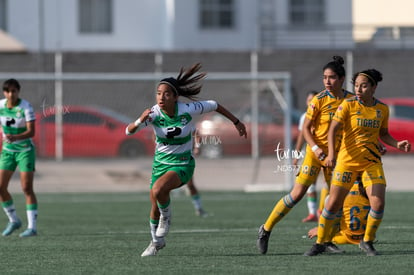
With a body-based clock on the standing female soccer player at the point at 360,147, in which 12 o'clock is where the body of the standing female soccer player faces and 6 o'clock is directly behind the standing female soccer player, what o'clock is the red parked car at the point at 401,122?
The red parked car is roughly at 6 o'clock from the standing female soccer player.

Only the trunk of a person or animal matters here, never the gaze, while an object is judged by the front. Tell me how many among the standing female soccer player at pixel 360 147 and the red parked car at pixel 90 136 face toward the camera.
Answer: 1

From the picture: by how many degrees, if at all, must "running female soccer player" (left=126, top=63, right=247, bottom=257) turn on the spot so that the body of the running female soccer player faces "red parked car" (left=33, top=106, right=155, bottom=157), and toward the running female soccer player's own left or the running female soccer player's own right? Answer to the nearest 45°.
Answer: approximately 135° to the running female soccer player's own right

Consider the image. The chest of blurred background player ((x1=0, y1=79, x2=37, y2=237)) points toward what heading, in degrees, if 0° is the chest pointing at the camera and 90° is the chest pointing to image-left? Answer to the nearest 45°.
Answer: approximately 45°

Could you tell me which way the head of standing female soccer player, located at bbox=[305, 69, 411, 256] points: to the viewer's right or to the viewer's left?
to the viewer's left

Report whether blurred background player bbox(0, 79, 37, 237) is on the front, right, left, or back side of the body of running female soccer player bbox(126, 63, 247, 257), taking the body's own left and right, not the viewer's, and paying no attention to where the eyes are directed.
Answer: right
